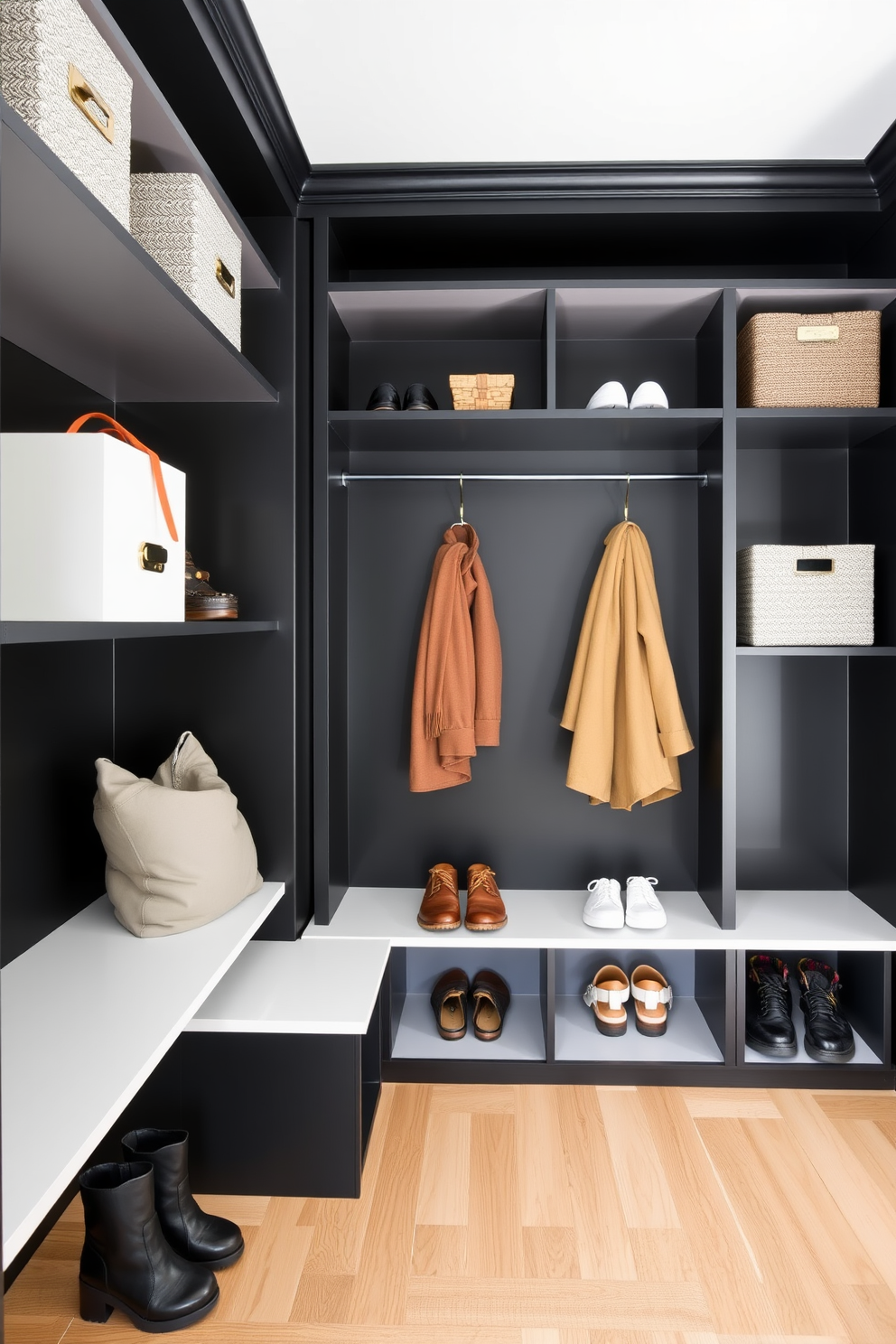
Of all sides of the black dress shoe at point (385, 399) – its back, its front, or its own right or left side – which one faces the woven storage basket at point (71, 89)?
front

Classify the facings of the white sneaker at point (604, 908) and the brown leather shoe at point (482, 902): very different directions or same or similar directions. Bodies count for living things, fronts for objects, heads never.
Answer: same or similar directions

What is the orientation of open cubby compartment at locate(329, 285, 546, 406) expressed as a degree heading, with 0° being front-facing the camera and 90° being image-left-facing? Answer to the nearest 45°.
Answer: approximately 0°

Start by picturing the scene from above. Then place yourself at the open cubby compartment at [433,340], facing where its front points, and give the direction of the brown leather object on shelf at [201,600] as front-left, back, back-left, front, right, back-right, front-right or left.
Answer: front-right

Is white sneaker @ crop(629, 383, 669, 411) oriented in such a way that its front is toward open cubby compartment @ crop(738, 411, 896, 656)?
no

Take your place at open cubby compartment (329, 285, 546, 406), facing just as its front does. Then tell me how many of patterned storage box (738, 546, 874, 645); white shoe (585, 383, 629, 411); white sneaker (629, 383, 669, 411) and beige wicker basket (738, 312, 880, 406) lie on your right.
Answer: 0

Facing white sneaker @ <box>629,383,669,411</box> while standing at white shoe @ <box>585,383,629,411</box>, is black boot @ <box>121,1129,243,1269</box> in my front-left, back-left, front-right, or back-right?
back-right

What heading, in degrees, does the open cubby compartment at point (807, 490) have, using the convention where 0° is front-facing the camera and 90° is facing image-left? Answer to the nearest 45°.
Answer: approximately 0°

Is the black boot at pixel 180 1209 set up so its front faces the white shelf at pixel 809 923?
no

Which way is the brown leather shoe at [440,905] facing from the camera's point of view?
toward the camera
